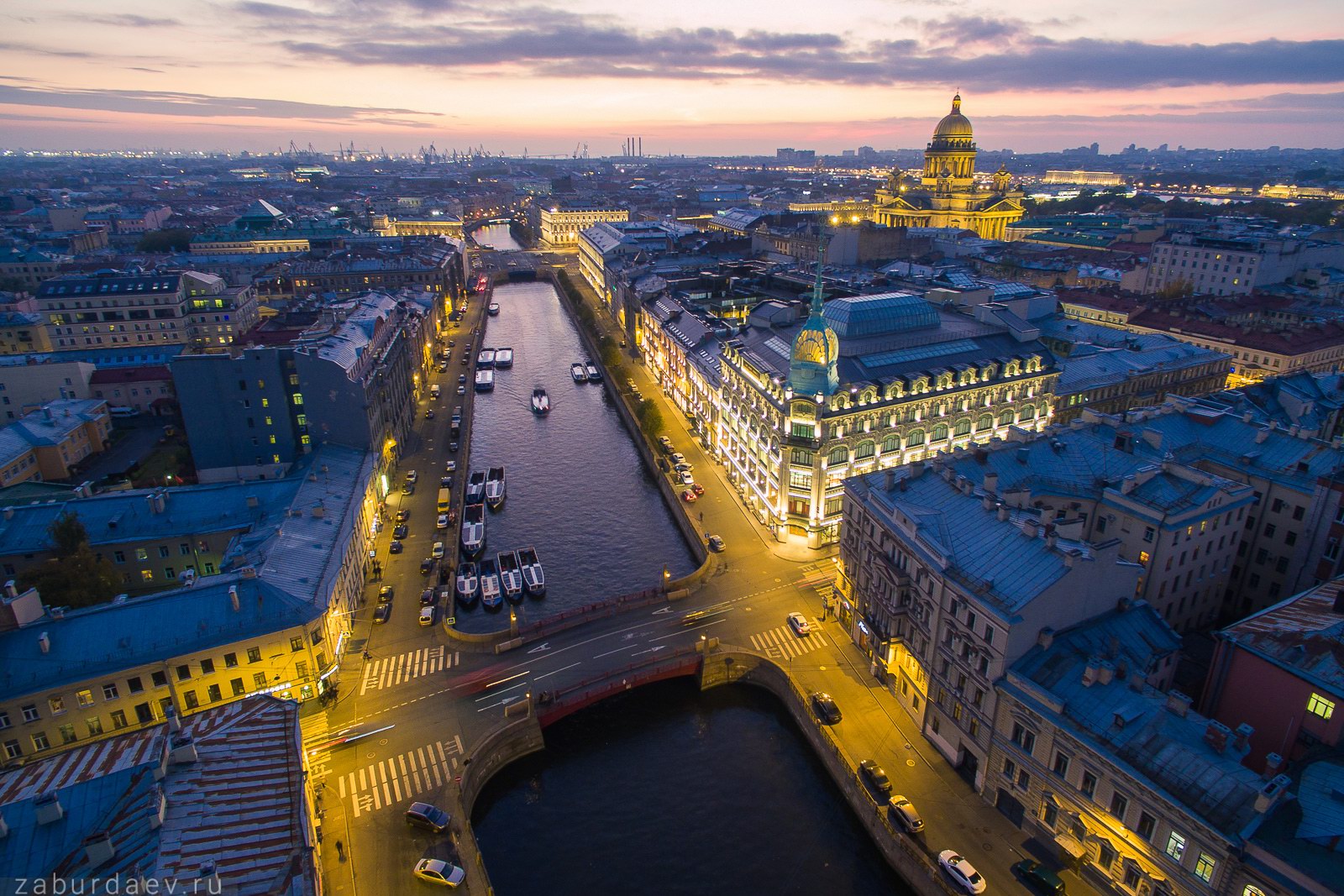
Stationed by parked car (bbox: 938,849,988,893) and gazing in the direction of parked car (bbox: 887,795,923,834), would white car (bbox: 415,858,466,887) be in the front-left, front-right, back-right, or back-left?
front-left

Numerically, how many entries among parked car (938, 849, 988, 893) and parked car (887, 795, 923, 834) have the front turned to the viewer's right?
0

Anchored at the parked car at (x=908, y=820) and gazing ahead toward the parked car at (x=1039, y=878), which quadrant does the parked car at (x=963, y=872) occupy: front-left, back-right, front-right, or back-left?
front-right

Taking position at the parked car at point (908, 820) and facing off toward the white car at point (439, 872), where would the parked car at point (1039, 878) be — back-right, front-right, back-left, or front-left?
back-left

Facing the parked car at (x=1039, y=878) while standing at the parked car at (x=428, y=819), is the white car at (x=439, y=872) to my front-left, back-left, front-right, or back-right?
front-right
